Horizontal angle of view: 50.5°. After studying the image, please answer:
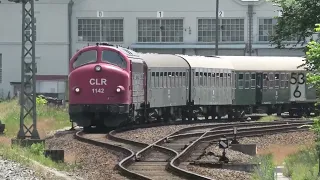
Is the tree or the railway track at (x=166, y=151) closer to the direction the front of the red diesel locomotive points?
the railway track

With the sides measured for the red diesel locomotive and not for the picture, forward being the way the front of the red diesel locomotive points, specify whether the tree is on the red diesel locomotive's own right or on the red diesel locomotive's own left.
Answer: on the red diesel locomotive's own left

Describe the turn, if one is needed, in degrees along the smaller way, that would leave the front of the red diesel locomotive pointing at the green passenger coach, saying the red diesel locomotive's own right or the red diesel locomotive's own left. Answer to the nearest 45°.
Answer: approximately 135° to the red diesel locomotive's own left

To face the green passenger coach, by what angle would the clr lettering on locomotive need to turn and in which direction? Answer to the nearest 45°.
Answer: approximately 135° to its left

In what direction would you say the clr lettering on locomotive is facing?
toward the camera

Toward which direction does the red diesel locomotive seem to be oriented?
toward the camera
